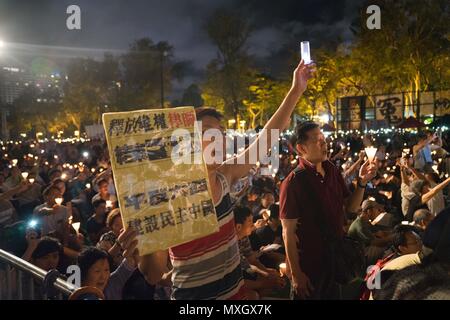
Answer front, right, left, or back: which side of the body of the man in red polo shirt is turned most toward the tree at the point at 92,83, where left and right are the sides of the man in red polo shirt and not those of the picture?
back

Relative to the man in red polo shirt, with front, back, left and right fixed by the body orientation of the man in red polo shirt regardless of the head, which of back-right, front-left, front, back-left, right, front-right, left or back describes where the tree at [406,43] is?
back-left

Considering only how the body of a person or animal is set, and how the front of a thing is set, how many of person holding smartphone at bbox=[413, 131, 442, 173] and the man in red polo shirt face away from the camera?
0

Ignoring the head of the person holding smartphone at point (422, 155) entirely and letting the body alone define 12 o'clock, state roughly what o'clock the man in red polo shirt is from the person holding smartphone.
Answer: The man in red polo shirt is roughly at 3 o'clock from the person holding smartphone.

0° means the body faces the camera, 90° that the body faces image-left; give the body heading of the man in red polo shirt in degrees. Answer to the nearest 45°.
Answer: approximately 315°

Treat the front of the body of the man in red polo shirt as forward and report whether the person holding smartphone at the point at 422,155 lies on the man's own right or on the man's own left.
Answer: on the man's own left

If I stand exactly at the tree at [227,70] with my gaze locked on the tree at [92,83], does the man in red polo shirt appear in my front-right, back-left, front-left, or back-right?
back-left

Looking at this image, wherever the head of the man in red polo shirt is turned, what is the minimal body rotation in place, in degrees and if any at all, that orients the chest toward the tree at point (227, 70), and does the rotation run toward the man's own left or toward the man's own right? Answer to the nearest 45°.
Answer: approximately 135° to the man's own left

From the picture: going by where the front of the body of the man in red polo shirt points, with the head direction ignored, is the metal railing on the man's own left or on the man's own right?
on the man's own right
